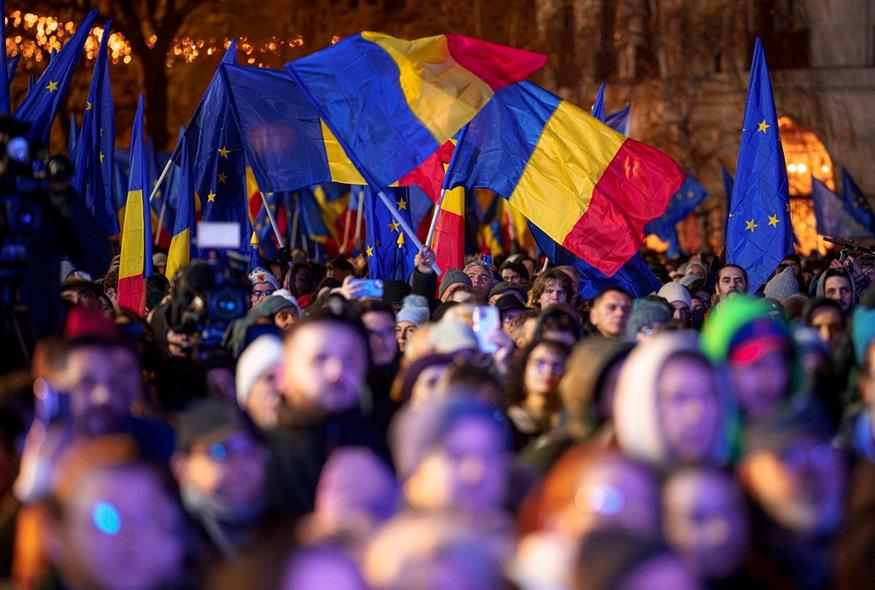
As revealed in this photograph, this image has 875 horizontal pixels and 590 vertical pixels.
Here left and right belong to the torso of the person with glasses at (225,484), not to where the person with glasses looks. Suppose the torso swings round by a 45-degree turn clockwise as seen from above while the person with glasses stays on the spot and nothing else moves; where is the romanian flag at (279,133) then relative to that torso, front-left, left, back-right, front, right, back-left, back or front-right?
back

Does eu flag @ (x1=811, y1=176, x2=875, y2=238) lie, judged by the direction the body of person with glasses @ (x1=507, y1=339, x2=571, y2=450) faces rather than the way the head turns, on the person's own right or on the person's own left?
on the person's own left

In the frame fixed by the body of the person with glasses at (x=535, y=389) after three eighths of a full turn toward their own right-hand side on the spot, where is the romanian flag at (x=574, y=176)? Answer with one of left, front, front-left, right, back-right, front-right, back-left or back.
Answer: right

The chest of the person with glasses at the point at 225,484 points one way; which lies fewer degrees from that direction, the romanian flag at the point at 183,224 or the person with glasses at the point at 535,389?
the person with glasses

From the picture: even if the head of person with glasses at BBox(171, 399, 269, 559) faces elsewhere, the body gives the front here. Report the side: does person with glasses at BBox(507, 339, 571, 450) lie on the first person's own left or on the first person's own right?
on the first person's own left

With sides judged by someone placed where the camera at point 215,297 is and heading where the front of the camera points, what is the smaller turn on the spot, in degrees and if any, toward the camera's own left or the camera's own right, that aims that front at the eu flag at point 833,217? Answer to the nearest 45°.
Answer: approximately 90° to the camera's own left

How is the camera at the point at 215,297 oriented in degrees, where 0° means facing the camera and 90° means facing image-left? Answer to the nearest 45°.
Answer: approximately 315°
